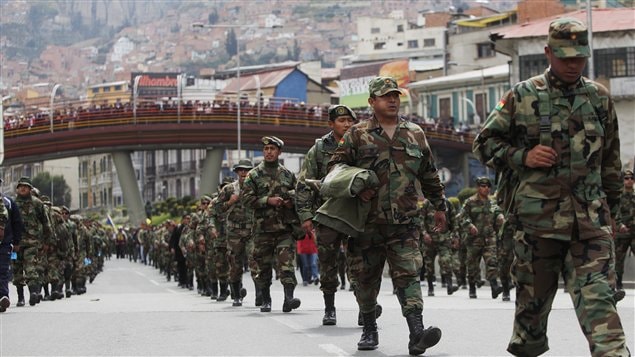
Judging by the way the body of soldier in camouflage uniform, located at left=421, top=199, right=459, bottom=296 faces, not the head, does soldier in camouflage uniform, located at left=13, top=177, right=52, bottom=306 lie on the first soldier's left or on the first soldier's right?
on the first soldier's right

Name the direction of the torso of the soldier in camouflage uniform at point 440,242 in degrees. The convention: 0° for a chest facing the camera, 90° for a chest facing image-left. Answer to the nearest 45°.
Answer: approximately 0°

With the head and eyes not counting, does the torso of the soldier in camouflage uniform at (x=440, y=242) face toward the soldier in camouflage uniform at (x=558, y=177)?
yes
